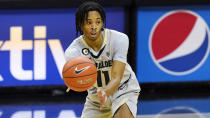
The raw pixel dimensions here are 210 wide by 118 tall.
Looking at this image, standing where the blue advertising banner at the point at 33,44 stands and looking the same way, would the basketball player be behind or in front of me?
in front

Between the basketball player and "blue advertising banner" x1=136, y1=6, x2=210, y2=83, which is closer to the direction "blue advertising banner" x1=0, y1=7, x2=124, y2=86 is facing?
the basketball player

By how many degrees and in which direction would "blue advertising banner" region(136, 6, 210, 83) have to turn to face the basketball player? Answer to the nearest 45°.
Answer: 0° — it already faces them

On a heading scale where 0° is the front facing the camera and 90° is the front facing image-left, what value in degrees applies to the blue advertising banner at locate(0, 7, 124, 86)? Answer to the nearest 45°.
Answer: approximately 0°

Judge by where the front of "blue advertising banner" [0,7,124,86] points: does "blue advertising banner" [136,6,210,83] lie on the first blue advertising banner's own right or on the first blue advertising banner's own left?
on the first blue advertising banner's own left

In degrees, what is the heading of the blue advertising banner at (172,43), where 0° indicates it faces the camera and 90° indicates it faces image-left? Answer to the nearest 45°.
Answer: approximately 0°

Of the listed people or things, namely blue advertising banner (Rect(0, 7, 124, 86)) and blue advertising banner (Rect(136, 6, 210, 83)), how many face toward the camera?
2

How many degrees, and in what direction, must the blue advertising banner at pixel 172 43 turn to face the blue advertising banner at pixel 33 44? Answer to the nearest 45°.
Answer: approximately 90° to its right

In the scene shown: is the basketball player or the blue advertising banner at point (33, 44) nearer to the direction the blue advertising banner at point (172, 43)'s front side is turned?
the basketball player
